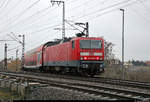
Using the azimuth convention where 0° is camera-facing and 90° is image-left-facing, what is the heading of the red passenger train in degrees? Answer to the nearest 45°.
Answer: approximately 315°
